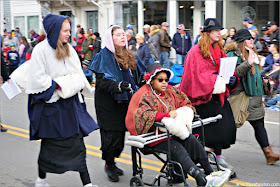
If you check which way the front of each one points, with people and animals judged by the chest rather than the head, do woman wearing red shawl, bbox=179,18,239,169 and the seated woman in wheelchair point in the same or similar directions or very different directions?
same or similar directions

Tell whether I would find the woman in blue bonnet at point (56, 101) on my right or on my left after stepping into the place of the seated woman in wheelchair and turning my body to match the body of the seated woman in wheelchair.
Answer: on my right

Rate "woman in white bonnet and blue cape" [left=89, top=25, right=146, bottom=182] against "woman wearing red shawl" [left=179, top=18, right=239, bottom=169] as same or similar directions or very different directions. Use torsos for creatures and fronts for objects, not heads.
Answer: same or similar directions

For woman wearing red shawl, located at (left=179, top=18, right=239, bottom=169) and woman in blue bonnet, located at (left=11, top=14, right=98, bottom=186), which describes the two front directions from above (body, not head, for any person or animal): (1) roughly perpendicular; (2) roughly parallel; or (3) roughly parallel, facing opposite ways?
roughly parallel

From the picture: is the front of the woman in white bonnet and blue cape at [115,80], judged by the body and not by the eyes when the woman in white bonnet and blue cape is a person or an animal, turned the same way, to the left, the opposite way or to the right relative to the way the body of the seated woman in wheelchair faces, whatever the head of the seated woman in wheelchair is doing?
the same way

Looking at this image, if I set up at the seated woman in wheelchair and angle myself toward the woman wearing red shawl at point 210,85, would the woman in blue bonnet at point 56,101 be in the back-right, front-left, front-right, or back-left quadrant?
back-left

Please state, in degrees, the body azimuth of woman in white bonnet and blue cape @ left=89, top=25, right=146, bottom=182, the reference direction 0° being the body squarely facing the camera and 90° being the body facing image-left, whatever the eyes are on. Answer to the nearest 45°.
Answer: approximately 315°

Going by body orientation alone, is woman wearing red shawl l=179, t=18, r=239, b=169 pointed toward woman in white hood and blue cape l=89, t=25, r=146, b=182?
no

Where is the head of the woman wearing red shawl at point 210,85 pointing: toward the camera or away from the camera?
toward the camera

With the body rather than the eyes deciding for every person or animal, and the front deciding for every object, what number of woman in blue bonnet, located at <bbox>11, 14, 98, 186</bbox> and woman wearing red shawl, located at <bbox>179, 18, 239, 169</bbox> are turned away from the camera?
0

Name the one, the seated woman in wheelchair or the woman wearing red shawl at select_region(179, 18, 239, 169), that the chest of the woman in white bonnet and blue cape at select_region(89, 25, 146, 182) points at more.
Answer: the seated woman in wheelchair

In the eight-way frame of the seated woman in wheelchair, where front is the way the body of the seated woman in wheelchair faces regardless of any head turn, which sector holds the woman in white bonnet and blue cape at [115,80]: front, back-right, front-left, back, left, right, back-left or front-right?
back
